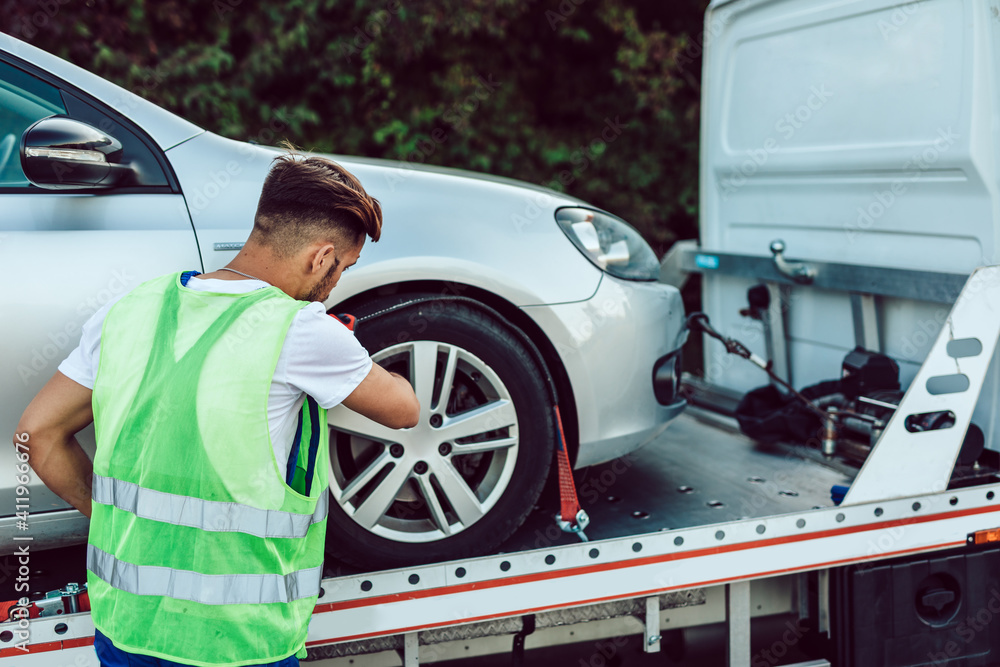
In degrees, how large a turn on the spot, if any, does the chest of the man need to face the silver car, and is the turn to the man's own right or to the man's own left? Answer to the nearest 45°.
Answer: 0° — they already face it

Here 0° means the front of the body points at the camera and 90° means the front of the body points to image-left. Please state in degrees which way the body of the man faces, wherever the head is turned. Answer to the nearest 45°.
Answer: approximately 225°

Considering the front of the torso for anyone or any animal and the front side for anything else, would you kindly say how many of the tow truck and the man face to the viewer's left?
0

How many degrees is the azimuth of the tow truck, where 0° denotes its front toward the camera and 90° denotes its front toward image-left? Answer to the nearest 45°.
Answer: approximately 225°

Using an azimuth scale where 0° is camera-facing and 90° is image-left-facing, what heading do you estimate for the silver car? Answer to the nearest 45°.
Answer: approximately 270°

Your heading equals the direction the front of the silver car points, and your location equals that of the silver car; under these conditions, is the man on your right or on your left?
on your right

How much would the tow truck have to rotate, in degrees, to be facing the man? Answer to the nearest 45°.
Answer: approximately 180°

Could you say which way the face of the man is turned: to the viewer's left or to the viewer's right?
to the viewer's right
